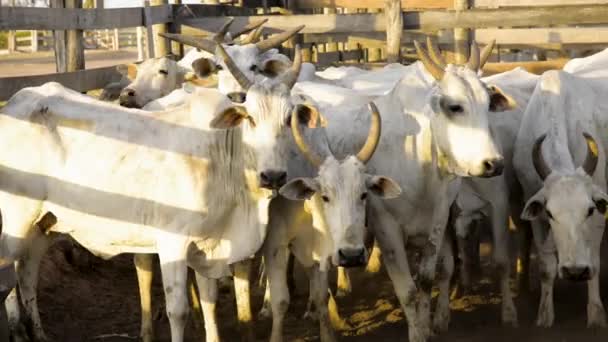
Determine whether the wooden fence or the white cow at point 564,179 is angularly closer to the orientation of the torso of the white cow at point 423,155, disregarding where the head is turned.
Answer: the white cow

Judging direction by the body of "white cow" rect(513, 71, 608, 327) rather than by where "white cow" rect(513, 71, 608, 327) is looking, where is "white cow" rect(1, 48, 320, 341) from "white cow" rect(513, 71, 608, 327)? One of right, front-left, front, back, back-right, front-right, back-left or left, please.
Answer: front-right

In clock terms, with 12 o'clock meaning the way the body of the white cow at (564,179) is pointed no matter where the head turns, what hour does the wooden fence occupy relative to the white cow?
The wooden fence is roughly at 5 o'clock from the white cow.

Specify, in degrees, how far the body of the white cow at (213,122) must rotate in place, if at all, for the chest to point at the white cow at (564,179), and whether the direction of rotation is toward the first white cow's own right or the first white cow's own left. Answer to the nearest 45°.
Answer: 0° — it already faces it

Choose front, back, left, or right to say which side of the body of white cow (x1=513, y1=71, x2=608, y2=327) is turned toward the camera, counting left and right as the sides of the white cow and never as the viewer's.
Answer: front

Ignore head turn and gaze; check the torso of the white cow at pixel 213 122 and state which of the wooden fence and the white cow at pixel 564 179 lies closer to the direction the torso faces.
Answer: the white cow

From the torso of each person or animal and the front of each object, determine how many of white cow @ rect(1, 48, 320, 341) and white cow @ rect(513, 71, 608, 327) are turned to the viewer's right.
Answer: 1

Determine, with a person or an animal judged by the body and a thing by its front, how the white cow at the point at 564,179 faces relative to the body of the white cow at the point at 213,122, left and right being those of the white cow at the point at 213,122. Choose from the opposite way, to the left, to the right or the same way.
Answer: to the right

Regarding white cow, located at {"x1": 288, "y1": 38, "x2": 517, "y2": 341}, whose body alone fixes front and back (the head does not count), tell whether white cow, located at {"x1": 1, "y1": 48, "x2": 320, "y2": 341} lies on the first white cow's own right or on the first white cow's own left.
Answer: on the first white cow's own right

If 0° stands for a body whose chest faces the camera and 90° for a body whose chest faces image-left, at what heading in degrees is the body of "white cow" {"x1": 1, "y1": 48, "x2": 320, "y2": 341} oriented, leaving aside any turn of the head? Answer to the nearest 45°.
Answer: approximately 270°

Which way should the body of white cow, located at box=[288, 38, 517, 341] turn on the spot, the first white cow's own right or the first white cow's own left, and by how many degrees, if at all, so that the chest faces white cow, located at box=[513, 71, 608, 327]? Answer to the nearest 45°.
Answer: approximately 90° to the first white cow's own left
